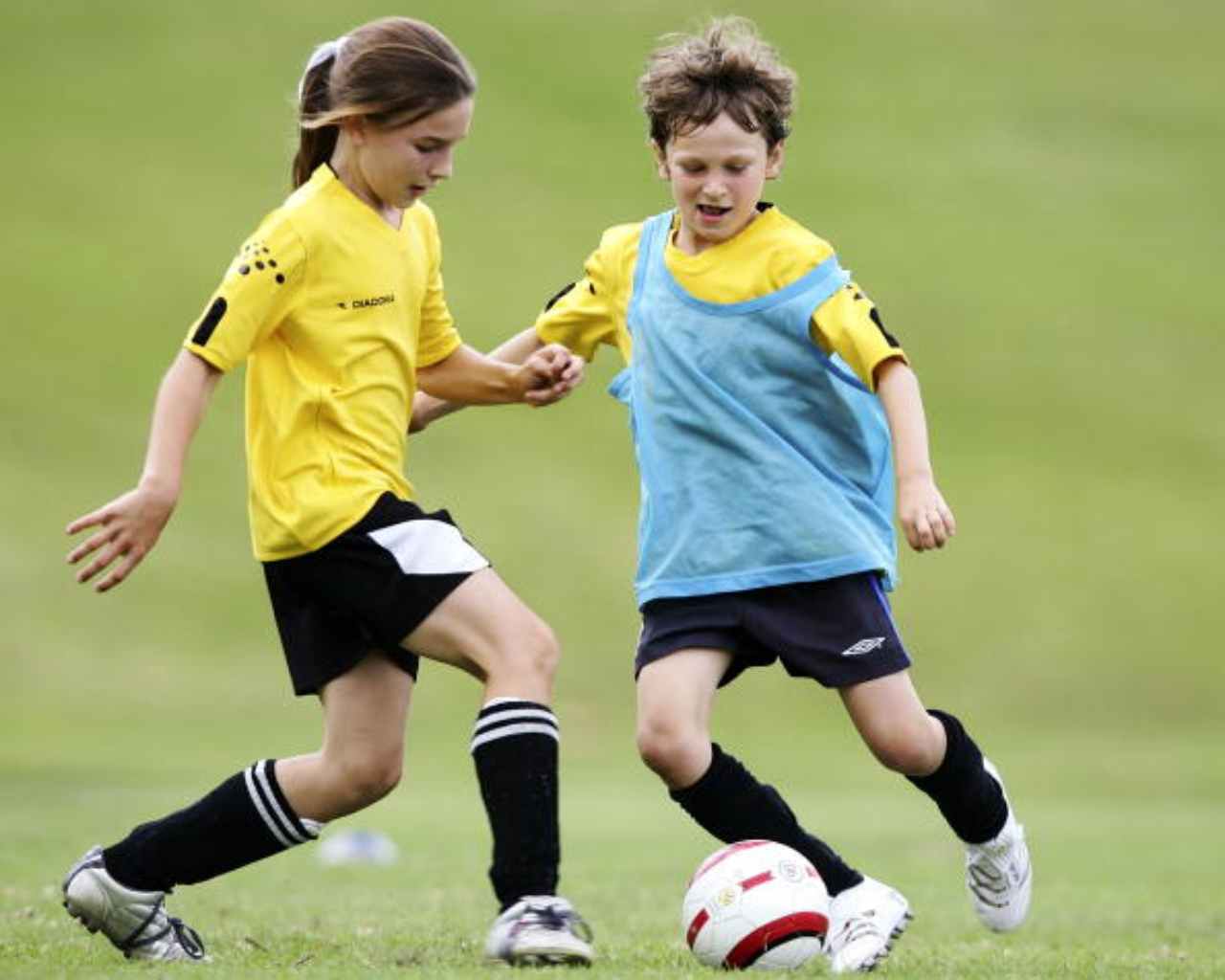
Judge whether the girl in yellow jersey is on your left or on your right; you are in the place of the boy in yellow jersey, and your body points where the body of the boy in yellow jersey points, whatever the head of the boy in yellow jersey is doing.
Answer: on your right

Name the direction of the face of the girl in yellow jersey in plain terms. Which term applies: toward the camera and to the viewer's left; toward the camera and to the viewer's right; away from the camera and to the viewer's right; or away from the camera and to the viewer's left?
toward the camera and to the viewer's right

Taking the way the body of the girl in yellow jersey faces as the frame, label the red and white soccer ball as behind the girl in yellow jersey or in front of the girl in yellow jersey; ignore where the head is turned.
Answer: in front

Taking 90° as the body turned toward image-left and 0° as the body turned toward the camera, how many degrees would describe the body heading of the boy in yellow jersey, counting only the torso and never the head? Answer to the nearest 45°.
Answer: approximately 0°

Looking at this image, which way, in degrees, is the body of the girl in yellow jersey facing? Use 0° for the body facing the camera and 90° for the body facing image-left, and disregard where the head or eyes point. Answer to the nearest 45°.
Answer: approximately 315°

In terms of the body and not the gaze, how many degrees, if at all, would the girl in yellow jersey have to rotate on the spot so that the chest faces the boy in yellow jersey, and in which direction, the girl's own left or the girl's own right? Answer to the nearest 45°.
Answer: approximately 45° to the girl's own left

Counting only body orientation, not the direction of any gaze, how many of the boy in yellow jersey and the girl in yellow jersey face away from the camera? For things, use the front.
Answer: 0
